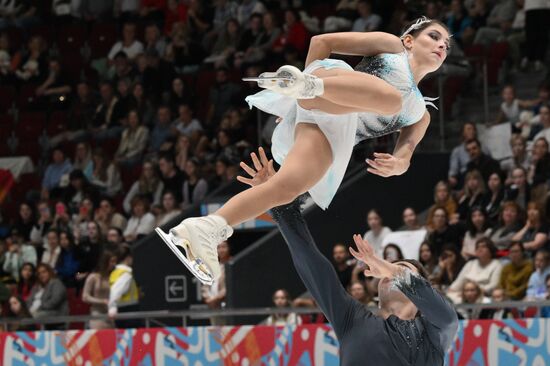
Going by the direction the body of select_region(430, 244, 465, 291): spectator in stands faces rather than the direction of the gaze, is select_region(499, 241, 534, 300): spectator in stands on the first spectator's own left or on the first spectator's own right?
on the first spectator's own left

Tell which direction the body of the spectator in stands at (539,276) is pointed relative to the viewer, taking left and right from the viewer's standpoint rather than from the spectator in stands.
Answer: facing the viewer and to the left of the viewer

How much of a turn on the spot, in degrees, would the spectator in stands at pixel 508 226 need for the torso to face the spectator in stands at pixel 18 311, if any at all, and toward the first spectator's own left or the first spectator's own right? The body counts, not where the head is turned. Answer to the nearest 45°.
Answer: approximately 45° to the first spectator's own right

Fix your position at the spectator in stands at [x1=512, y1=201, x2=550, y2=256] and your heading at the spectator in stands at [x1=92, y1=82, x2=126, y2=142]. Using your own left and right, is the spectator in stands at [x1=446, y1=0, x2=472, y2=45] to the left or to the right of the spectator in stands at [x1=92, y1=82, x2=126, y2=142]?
right

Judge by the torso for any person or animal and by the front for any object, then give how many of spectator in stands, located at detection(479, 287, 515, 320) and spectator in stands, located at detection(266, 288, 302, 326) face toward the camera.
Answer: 2

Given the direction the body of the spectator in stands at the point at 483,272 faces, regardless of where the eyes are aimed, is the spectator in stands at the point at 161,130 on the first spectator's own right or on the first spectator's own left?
on the first spectator's own right
